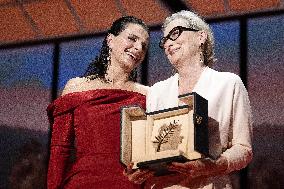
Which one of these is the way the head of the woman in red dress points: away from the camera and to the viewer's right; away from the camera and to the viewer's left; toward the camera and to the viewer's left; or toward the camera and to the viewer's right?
toward the camera and to the viewer's right

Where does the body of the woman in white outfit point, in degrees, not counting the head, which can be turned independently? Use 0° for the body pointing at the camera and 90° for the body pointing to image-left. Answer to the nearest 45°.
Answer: approximately 45°

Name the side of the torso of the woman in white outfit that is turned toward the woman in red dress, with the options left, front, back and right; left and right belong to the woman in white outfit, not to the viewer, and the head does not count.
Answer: right
